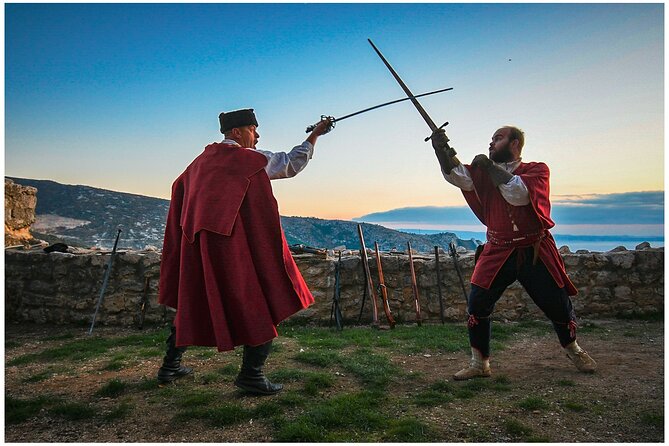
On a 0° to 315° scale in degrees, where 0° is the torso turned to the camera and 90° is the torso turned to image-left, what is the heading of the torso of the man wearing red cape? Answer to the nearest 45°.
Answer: approximately 225°

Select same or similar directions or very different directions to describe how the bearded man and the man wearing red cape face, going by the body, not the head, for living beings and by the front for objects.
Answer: very different directions

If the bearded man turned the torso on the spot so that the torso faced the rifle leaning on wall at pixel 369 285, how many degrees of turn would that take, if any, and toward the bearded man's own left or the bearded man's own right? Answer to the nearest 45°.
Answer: approximately 90° to the bearded man's own right

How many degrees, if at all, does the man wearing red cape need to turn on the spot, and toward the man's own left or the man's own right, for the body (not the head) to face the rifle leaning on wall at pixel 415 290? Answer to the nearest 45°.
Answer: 0° — they already face it

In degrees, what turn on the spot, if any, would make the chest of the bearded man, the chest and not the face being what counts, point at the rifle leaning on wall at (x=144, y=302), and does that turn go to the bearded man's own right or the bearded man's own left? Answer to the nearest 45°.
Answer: approximately 45° to the bearded man's own right

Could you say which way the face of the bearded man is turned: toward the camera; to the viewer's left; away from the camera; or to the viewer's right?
to the viewer's left

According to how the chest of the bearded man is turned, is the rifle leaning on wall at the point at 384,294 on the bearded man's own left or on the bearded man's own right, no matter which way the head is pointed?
on the bearded man's own right

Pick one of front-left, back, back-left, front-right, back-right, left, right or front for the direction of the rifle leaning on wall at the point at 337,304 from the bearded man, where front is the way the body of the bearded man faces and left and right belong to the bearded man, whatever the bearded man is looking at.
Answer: right

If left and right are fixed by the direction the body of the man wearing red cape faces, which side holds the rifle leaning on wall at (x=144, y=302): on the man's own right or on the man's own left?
on the man's own left

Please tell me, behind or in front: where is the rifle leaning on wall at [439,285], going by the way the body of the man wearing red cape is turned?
in front

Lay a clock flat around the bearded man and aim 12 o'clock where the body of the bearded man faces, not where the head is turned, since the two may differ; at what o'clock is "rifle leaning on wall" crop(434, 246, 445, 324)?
The rifle leaning on wall is roughly at 4 o'clock from the bearded man.
